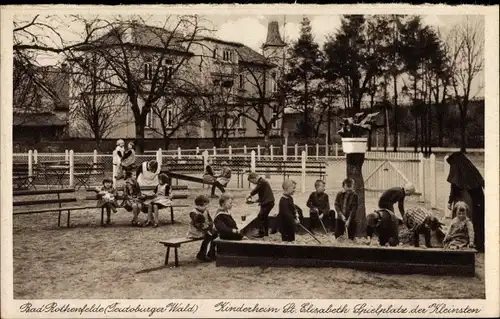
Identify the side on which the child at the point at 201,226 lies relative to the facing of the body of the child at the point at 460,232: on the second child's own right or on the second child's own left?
on the second child's own right

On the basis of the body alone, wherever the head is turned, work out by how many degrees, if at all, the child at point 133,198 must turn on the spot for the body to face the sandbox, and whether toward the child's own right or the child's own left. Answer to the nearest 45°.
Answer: approximately 45° to the child's own left

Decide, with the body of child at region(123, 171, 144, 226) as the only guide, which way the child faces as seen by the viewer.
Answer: toward the camera

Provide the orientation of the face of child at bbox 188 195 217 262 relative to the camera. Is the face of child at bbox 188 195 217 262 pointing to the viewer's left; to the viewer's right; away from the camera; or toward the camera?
toward the camera

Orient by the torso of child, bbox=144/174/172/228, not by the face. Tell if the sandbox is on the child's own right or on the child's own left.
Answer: on the child's own left

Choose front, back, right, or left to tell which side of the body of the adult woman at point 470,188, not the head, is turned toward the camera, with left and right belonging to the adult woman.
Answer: left

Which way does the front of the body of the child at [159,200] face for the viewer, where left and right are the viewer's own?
facing the viewer and to the left of the viewer

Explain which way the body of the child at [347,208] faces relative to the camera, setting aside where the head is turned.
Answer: toward the camera

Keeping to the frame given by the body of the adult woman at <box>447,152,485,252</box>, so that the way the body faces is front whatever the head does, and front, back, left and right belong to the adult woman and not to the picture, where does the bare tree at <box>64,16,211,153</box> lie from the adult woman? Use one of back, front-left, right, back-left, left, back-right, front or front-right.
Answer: front

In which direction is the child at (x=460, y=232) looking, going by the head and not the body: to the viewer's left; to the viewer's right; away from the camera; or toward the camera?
toward the camera

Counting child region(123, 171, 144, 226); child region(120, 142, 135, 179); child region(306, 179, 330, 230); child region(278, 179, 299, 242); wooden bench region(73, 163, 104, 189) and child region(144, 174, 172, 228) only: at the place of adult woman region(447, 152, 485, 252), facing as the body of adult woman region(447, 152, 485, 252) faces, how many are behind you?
0

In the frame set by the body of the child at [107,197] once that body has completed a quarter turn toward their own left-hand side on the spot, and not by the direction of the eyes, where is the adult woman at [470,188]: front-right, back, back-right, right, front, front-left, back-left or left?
front-right

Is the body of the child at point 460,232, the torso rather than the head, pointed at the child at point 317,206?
no

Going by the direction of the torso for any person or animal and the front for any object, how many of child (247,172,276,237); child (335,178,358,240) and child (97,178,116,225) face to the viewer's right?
0
